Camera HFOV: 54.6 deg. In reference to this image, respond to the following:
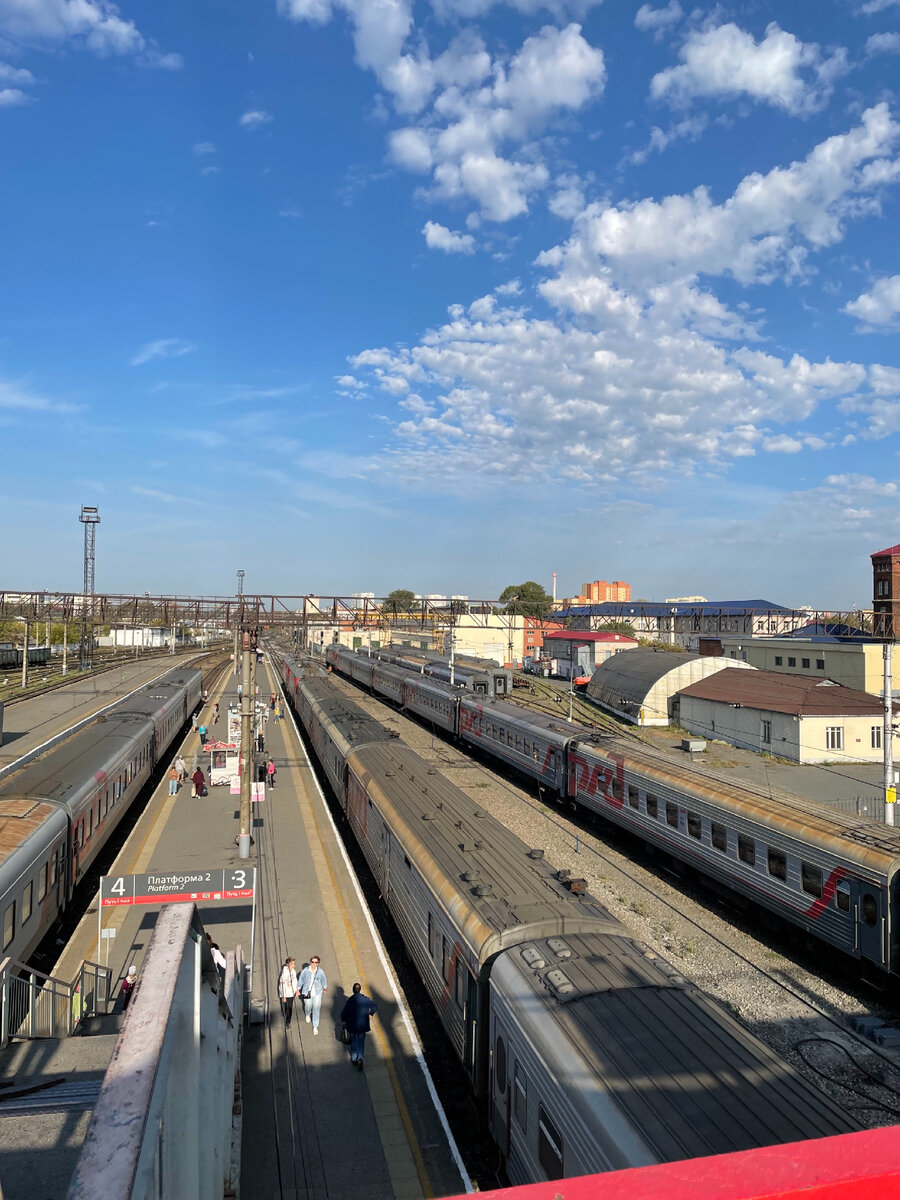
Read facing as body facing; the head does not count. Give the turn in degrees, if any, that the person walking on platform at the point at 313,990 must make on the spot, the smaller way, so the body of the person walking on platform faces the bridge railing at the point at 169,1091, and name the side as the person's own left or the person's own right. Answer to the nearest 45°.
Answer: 0° — they already face it

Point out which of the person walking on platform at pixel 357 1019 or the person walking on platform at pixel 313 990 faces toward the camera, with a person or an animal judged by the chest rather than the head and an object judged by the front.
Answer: the person walking on platform at pixel 313 990

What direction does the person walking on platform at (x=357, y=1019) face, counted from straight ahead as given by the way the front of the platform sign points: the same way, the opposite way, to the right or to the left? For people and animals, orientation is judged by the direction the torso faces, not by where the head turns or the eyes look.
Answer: the opposite way

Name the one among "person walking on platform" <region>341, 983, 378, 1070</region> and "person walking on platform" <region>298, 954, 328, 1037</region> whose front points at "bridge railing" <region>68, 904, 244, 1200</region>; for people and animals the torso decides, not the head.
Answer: "person walking on platform" <region>298, 954, 328, 1037</region>

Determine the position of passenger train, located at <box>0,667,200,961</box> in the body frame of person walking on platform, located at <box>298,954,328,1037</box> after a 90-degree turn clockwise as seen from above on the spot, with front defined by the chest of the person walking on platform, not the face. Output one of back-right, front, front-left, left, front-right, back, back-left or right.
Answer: front-right

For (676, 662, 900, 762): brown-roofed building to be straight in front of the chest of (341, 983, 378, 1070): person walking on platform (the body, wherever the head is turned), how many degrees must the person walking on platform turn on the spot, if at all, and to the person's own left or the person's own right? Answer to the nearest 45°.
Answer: approximately 45° to the person's own right

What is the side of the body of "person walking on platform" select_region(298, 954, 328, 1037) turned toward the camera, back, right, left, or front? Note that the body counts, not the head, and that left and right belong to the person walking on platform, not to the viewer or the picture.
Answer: front

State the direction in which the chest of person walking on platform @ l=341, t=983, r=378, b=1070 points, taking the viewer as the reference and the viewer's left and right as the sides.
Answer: facing away from the viewer

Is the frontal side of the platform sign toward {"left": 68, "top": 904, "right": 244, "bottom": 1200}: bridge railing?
yes

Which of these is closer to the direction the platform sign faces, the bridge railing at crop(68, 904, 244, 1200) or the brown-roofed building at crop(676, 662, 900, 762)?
the bridge railing

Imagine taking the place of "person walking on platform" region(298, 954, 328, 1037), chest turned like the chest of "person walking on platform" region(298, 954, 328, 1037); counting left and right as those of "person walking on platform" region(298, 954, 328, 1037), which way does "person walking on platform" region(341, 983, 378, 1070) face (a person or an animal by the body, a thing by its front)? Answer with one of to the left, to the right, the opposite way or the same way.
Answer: the opposite way

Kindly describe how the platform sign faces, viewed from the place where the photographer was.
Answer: facing the viewer

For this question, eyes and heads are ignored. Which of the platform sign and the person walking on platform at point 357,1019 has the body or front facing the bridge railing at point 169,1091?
the platform sign

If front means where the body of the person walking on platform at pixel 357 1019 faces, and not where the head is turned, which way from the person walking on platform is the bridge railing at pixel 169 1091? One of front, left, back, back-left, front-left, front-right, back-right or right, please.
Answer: back

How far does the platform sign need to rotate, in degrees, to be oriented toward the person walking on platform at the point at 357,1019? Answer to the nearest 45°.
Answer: approximately 45° to its left
